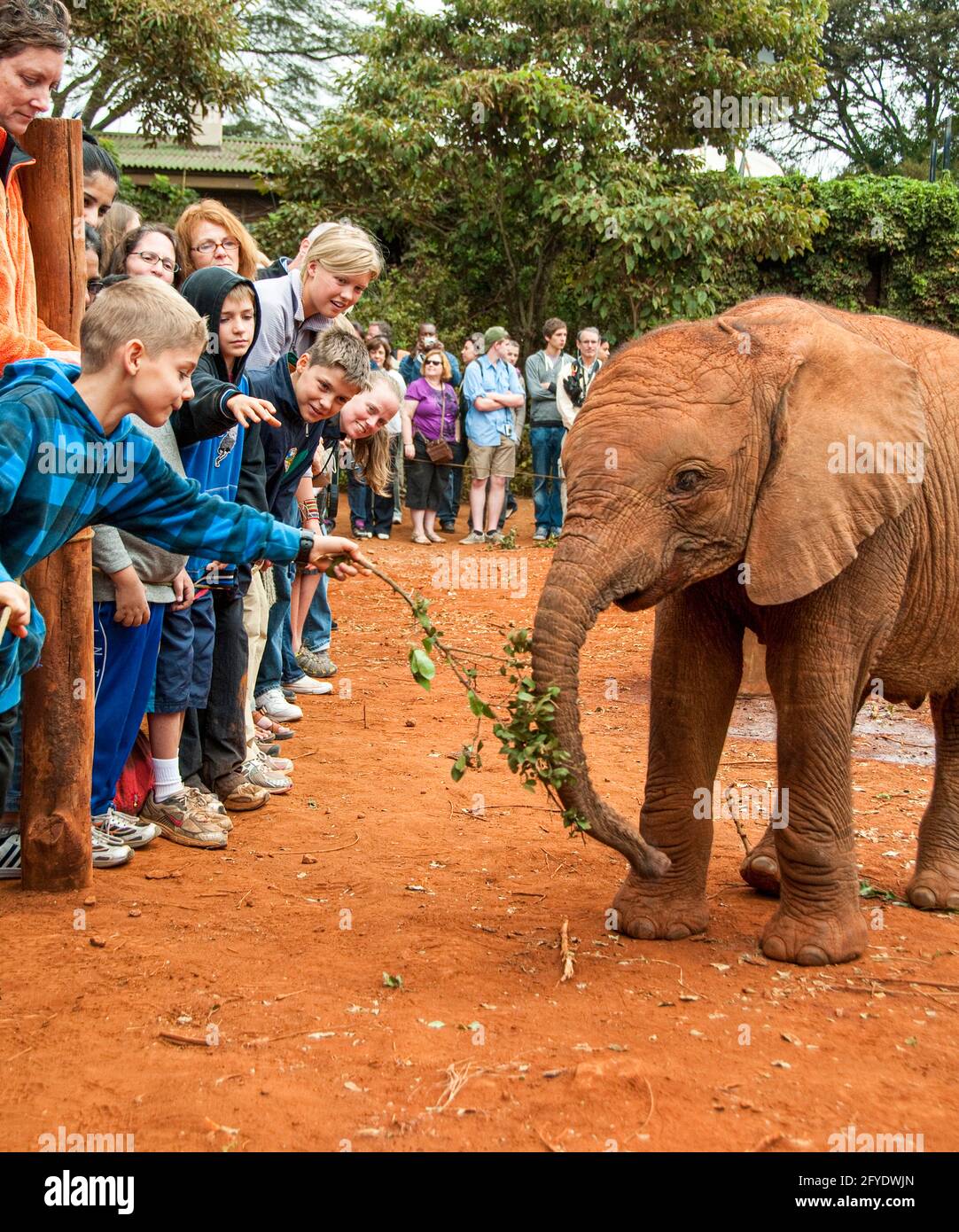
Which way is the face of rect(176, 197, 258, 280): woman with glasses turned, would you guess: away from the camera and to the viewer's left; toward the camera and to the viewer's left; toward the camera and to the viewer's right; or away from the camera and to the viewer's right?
toward the camera and to the viewer's right

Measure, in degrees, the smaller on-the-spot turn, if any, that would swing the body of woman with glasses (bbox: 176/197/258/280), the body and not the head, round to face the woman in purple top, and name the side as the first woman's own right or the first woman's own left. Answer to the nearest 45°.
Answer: approximately 135° to the first woman's own left

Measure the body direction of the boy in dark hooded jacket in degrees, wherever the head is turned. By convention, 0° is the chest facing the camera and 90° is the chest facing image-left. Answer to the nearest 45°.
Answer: approximately 315°

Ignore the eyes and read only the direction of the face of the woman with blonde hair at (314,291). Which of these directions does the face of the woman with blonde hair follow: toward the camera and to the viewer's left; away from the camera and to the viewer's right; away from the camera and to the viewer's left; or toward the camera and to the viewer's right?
toward the camera and to the viewer's right

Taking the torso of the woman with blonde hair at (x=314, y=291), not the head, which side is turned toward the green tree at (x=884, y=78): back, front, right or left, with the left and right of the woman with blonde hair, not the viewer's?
left

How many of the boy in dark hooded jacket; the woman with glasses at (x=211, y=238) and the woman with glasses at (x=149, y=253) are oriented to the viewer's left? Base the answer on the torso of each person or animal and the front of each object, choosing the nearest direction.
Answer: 0

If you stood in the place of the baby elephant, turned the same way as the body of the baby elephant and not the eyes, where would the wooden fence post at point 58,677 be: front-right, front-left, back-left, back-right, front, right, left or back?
front-right

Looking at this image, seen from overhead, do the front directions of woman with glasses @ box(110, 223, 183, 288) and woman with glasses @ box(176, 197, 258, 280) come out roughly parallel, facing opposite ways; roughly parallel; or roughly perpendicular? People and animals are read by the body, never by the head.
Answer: roughly parallel

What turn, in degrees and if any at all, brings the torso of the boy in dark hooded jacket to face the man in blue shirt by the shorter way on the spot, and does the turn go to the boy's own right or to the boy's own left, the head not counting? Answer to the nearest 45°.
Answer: approximately 135° to the boy's own left

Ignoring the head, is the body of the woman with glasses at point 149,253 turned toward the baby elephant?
yes
